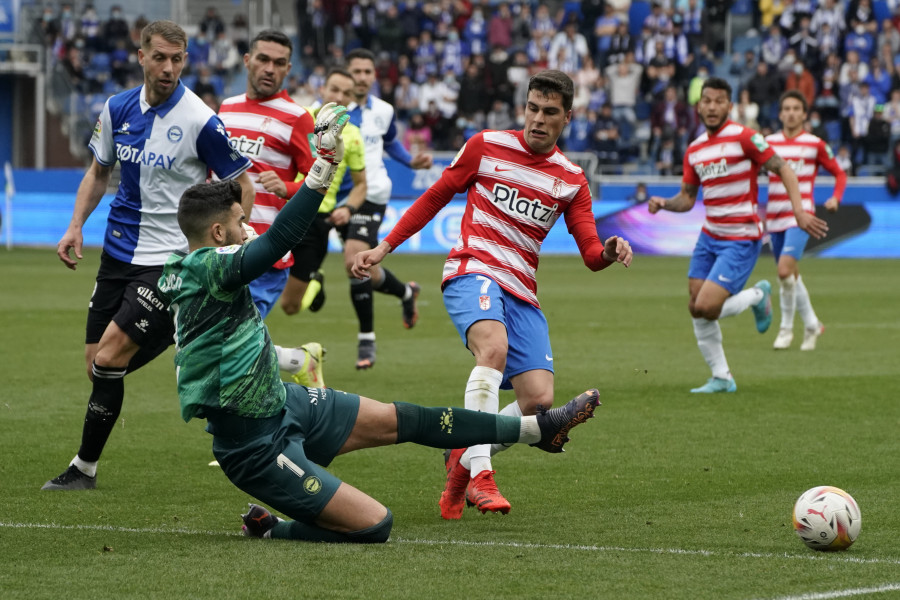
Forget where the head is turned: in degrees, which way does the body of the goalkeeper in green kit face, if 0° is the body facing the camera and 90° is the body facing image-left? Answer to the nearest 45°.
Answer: approximately 270°

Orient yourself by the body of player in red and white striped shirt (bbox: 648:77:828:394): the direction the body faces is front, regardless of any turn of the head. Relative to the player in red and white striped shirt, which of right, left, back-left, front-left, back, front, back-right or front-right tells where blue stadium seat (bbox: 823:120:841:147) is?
back-right

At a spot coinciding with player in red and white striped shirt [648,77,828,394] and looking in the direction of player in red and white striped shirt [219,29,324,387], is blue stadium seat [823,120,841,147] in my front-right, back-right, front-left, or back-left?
back-right

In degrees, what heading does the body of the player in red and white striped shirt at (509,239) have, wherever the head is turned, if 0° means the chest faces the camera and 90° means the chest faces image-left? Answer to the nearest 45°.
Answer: approximately 0°

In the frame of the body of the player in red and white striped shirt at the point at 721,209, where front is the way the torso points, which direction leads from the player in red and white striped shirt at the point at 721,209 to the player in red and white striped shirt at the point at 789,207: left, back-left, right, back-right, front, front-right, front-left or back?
back-right

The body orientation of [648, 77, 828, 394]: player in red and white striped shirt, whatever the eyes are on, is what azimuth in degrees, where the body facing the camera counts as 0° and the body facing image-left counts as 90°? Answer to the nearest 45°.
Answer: approximately 45°

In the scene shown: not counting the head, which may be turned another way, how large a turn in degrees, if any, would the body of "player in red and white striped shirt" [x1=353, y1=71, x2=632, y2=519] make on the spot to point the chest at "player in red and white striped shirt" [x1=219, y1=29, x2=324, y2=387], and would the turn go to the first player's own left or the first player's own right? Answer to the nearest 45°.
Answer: approximately 135° to the first player's own right

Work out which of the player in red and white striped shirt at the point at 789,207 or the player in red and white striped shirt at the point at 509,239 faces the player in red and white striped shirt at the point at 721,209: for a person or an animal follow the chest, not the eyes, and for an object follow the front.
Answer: the player in red and white striped shirt at the point at 789,207
